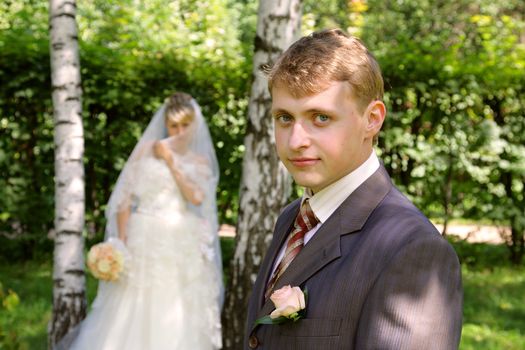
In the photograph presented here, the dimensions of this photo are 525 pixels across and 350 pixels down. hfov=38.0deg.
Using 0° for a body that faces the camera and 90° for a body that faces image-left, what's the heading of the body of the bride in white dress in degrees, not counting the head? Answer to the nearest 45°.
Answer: approximately 0°

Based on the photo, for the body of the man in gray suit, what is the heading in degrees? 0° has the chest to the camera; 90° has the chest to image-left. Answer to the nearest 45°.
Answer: approximately 45°

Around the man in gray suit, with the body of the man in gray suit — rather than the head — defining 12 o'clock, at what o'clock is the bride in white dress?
The bride in white dress is roughly at 4 o'clock from the man in gray suit.

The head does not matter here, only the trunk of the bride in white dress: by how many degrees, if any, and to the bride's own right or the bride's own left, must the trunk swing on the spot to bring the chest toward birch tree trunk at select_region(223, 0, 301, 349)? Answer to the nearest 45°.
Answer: approximately 45° to the bride's own left

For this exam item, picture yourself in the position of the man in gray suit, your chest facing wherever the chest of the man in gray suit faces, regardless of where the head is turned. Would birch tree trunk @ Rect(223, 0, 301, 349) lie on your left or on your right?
on your right

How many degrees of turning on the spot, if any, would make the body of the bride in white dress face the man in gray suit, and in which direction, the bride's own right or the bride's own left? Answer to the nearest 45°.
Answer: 0° — they already face them

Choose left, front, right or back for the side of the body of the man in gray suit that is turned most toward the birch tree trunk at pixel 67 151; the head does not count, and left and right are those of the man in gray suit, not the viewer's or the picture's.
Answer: right
